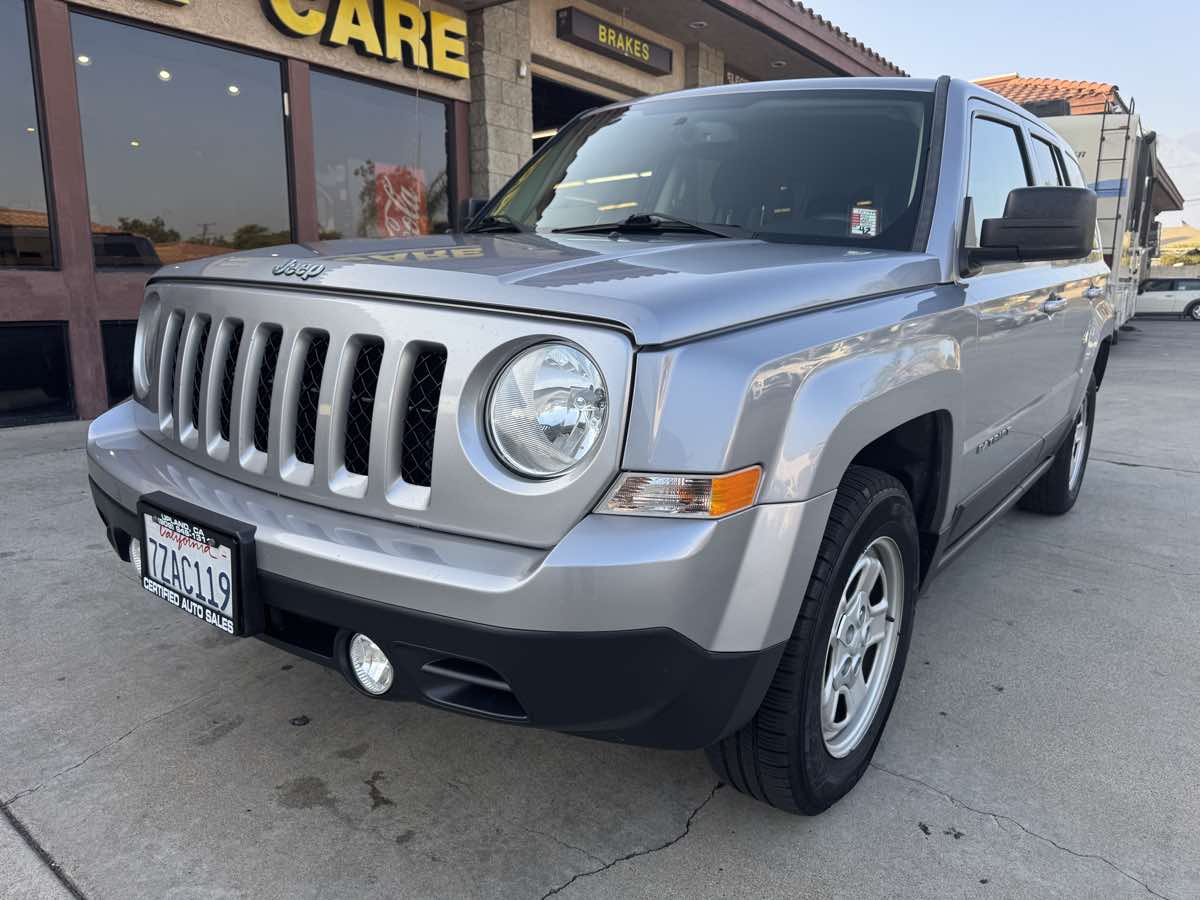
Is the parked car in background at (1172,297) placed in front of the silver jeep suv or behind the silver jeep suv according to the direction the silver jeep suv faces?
behind

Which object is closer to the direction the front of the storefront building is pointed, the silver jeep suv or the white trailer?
the silver jeep suv

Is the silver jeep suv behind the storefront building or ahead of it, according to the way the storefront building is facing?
ahead

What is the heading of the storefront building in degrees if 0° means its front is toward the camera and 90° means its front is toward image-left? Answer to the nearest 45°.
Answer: approximately 315°

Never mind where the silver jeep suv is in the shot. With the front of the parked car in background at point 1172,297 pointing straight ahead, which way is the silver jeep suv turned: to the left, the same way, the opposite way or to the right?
to the left

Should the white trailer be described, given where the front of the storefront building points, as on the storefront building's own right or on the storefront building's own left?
on the storefront building's own left

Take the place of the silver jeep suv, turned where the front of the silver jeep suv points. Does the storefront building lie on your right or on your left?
on your right

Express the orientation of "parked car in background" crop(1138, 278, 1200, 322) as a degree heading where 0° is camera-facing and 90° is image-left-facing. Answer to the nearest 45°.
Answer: approximately 90°

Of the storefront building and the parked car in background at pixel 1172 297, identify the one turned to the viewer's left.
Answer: the parked car in background

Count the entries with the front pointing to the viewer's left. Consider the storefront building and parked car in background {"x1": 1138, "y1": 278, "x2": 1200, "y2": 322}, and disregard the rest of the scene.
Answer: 1

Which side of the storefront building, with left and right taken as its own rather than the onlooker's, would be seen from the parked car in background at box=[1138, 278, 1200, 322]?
left

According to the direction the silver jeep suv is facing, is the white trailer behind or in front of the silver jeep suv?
behind

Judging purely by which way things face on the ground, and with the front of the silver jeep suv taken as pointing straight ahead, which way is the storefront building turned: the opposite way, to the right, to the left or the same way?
to the left

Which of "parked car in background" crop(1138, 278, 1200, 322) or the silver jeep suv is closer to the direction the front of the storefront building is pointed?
the silver jeep suv
